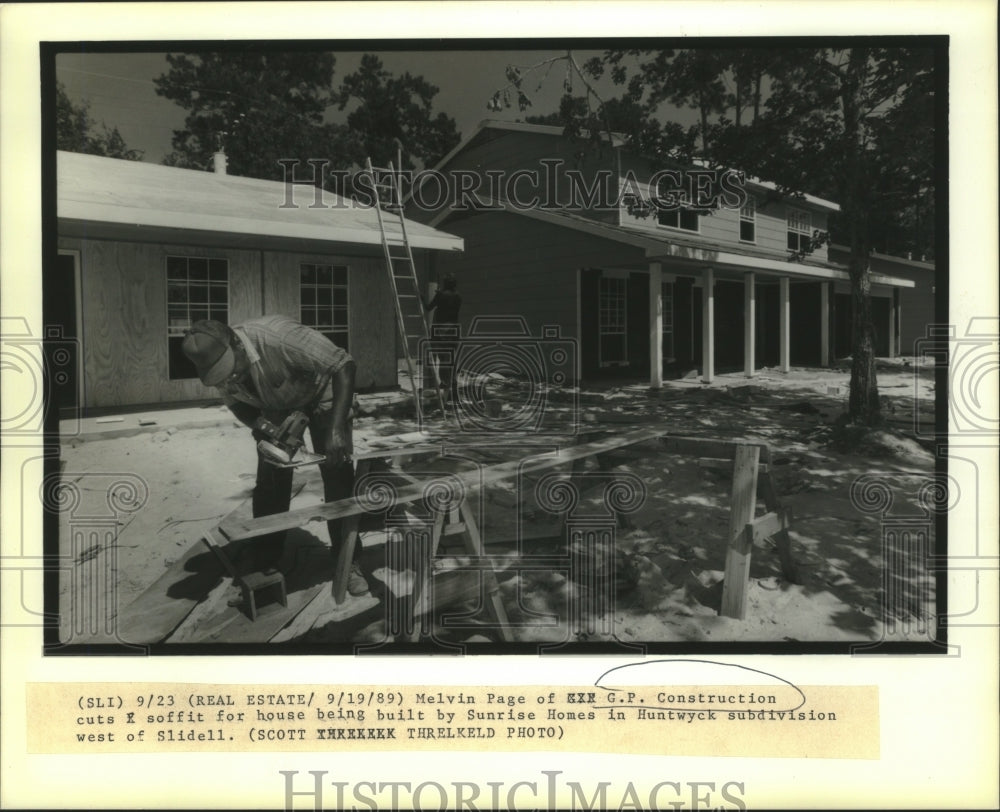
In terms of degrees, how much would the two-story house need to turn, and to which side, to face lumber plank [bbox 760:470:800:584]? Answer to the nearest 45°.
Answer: approximately 45° to its right

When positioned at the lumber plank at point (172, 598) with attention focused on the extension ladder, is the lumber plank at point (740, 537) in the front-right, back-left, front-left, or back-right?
front-right

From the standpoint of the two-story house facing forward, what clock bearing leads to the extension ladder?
The extension ladder is roughly at 2 o'clock from the two-story house.

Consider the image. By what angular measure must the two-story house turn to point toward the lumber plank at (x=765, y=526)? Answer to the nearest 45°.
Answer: approximately 45° to its right

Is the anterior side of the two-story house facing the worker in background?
no

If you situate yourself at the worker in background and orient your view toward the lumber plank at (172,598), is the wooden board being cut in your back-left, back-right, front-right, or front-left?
front-left

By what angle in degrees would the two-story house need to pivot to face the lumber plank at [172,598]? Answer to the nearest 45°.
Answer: approximately 45° to its right
